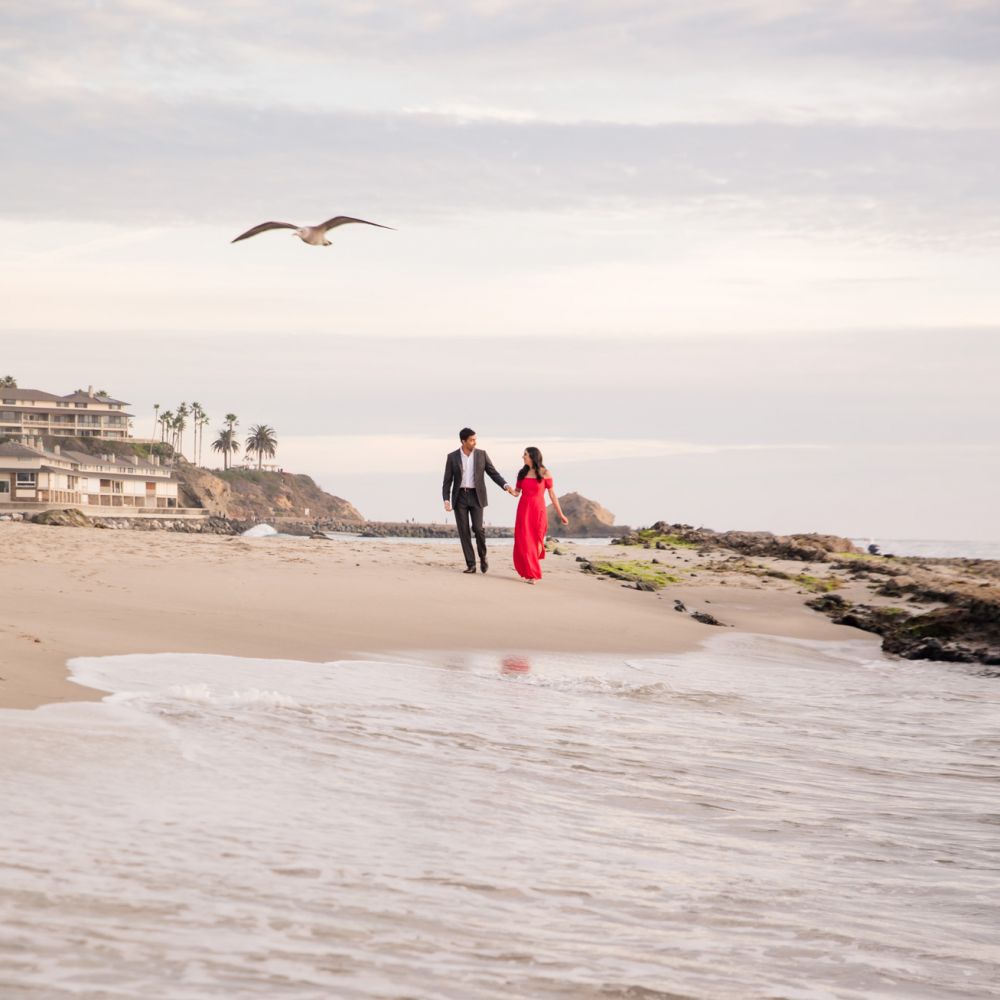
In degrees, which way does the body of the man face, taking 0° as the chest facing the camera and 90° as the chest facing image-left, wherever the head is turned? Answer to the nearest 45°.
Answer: approximately 0°

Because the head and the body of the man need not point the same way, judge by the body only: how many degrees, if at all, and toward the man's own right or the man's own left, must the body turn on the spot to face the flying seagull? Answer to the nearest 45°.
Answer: approximately 45° to the man's own right

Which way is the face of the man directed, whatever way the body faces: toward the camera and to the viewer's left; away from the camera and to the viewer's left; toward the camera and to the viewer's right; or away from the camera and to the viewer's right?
toward the camera and to the viewer's right

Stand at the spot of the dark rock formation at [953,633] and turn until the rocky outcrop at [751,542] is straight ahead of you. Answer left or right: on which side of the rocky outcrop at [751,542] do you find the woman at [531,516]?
left

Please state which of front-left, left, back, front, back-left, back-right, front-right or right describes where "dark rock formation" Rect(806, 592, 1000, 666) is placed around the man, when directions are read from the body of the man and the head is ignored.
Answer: front-left

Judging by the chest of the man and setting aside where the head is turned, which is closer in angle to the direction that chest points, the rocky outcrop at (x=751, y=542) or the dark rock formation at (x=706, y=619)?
the dark rock formation

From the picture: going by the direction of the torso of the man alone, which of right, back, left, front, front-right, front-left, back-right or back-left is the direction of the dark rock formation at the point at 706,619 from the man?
front-left
